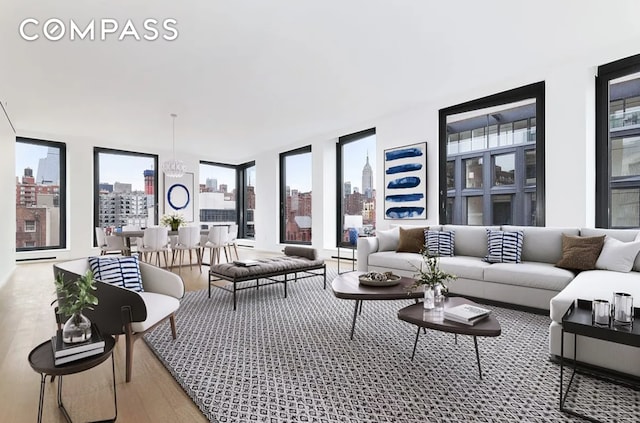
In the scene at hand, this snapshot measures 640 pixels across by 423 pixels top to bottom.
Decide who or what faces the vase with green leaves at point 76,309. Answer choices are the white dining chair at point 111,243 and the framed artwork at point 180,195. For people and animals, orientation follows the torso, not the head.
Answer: the framed artwork

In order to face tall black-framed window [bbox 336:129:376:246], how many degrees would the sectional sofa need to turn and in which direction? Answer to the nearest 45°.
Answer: approximately 90° to its right

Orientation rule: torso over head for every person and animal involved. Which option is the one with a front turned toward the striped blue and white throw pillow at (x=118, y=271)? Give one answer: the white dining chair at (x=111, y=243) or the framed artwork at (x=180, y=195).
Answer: the framed artwork

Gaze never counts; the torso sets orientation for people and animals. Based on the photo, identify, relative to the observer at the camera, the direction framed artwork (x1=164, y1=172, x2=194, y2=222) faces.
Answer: facing the viewer

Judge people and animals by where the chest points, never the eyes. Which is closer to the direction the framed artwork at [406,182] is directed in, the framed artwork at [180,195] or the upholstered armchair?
the upholstered armchair

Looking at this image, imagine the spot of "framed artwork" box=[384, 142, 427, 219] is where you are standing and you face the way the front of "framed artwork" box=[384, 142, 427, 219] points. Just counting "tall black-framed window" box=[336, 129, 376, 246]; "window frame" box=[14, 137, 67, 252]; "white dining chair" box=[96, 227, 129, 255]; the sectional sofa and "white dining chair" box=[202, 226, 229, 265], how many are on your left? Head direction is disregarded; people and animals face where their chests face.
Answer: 1

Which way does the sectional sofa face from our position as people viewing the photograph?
facing the viewer and to the left of the viewer

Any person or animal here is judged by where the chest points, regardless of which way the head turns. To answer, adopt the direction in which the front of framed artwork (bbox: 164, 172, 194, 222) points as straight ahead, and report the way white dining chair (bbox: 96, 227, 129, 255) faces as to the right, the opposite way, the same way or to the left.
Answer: to the left

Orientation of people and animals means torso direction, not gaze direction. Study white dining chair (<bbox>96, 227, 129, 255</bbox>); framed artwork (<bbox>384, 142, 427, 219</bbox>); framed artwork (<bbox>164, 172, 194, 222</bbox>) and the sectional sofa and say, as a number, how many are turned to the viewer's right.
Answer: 1

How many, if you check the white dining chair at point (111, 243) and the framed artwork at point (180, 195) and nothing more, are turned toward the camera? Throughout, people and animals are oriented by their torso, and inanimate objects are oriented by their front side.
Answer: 1

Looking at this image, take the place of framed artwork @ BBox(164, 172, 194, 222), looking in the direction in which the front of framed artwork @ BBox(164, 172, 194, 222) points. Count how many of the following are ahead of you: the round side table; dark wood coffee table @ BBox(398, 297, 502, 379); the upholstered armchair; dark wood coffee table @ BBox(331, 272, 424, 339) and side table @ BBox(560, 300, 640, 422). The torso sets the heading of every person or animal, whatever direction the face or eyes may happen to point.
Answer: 5

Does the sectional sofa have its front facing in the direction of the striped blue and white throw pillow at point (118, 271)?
yes

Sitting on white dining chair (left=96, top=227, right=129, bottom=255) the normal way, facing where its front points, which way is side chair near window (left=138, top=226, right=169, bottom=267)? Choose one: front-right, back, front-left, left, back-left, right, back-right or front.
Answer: front-right

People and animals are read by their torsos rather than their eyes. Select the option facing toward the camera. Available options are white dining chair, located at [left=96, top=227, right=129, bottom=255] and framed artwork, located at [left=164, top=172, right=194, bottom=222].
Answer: the framed artwork

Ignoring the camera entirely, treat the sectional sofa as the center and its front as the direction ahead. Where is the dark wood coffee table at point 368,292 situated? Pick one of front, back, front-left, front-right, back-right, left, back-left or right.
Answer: front

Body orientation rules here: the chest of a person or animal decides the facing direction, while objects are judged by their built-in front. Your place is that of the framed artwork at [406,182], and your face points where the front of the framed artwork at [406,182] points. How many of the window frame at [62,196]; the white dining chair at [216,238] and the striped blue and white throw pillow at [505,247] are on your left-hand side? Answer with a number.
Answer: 1

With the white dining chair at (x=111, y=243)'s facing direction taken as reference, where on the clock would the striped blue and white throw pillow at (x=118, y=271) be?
The striped blue and white throw pillow is roughly at 3 o'clock from the white dining chair.

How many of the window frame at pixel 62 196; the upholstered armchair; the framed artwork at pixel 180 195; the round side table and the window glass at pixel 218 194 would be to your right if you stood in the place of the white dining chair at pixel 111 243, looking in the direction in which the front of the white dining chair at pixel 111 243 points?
2

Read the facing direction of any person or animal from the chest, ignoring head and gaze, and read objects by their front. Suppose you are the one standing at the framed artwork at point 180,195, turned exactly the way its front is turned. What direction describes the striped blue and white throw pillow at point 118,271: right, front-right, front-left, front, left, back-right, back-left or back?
front

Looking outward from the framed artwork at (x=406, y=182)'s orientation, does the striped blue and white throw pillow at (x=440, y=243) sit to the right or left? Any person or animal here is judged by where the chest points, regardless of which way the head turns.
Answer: on its left

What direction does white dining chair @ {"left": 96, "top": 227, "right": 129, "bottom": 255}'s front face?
to the viewer's right
